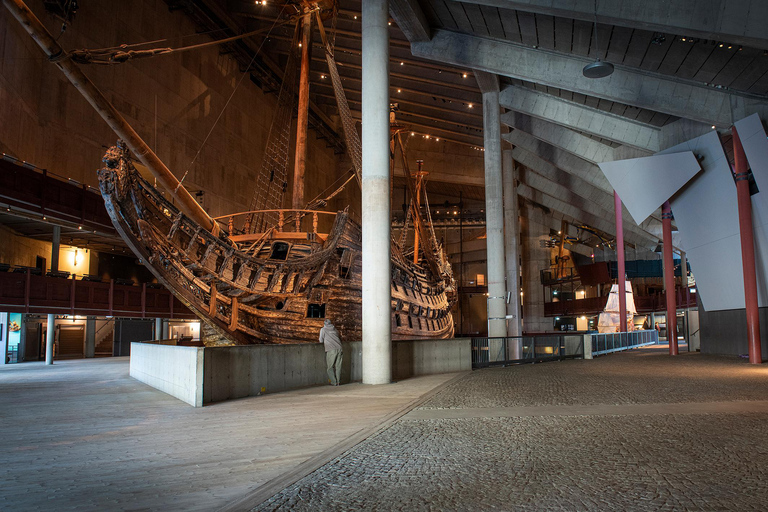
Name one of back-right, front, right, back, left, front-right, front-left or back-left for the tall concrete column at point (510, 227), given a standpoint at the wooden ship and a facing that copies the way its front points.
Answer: back

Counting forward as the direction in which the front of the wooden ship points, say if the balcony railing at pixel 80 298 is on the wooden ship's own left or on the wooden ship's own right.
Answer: on the wooden ship's own right

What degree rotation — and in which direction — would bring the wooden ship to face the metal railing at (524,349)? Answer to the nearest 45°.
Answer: approximately 135° to its left

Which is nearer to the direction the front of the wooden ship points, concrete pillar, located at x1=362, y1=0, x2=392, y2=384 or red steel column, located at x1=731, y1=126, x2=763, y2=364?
the concrete pillar

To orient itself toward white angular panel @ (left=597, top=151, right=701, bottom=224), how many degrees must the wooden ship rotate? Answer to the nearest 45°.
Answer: approximately 135° to its left

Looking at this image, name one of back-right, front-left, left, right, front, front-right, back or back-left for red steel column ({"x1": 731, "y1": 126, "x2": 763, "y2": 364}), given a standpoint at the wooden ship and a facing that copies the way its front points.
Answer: back-left

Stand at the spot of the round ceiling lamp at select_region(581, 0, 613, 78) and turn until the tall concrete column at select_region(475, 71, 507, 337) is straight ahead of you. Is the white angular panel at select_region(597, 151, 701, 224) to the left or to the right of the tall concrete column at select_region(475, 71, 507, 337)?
right

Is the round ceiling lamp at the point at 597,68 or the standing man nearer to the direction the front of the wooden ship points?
the standing man

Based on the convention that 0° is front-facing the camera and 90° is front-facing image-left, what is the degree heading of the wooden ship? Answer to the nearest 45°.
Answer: approximately 45°

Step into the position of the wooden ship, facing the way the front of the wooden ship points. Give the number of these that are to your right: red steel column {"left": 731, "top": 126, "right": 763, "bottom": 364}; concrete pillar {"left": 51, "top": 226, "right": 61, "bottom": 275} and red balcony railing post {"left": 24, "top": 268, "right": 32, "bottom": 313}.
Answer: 2

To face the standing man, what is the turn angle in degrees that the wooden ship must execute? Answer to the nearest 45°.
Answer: approximately 90° to its left

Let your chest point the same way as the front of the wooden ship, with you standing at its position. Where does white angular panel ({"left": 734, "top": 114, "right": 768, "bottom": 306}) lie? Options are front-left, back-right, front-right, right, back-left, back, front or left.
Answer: back-left
